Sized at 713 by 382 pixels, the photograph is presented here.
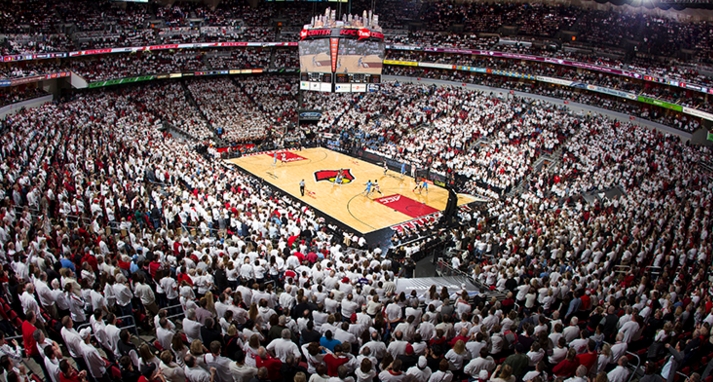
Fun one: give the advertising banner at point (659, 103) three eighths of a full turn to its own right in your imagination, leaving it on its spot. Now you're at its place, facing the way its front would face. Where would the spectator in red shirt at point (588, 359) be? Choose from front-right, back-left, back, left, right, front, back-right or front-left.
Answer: back

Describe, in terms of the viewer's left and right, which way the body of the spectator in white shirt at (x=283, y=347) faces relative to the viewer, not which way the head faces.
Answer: facing away from the viewer

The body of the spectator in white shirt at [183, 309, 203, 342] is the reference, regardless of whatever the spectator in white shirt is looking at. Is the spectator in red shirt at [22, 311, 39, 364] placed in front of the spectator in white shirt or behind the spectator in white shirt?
behind

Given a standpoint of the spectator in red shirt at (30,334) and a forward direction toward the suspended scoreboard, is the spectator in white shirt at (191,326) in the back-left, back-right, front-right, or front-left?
front-right

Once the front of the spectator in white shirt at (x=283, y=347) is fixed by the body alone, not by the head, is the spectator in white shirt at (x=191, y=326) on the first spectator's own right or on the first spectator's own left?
on the first spectator's own left

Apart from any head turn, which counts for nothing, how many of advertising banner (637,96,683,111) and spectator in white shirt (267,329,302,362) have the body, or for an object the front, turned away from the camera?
1

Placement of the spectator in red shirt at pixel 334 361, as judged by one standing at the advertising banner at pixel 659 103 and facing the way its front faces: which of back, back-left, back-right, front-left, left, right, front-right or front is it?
front-left

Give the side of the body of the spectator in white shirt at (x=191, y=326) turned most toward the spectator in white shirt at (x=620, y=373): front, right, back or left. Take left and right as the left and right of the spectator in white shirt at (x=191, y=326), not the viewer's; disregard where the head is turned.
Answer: right

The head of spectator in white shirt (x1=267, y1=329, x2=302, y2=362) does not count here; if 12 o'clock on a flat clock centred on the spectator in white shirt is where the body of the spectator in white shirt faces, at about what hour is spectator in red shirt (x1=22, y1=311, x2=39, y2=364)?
The spectator in red shirt is roughly at 9 o'clock from the spectator in white shirt.

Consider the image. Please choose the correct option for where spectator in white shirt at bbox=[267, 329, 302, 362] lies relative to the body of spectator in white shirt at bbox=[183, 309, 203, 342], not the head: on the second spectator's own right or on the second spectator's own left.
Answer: on the second spectator's own right

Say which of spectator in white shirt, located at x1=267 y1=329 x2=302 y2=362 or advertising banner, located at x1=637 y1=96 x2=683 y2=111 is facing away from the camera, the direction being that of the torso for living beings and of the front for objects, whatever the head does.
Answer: the spectator in white shirt

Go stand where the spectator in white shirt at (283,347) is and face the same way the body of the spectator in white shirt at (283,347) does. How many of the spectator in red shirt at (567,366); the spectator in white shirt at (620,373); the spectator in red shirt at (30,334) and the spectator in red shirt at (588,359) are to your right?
3

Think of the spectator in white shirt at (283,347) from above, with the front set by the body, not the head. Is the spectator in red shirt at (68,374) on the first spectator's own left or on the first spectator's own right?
on the first spectator's own left

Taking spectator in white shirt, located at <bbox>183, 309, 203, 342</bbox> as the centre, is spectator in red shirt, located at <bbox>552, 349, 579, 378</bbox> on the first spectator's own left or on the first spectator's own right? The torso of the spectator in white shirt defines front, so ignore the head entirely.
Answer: on the first spectator's own right

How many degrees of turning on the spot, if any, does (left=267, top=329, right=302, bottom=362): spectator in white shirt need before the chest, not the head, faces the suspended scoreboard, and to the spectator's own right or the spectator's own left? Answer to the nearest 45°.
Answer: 0° — they already face it

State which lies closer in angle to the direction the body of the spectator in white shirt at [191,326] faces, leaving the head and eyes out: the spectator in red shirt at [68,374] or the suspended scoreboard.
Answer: the suspended scoreboard

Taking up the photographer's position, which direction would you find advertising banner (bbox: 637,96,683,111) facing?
facing the viewer and to the left of the viewer
